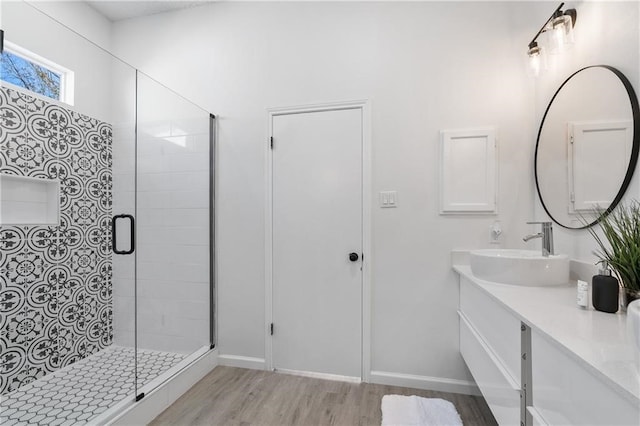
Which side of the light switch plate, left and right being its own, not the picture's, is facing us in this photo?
front

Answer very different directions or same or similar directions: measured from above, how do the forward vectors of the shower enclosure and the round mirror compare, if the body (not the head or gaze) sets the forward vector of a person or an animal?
very different directions

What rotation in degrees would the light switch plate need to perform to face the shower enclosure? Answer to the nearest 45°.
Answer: approximately 90° to its right

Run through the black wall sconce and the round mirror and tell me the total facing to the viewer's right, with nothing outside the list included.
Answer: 0

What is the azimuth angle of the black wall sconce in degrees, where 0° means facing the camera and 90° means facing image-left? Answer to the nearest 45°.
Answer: approximately 45°

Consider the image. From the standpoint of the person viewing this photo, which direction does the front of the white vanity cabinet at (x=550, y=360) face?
facing the viewer and to the left of the viewer

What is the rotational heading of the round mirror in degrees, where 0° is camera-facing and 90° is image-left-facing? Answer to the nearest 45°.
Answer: approximately 45°

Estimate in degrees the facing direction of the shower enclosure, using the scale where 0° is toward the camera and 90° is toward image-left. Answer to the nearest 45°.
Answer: approximately 315°

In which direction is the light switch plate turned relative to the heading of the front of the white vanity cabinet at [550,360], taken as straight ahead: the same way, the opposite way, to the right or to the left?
to the left
